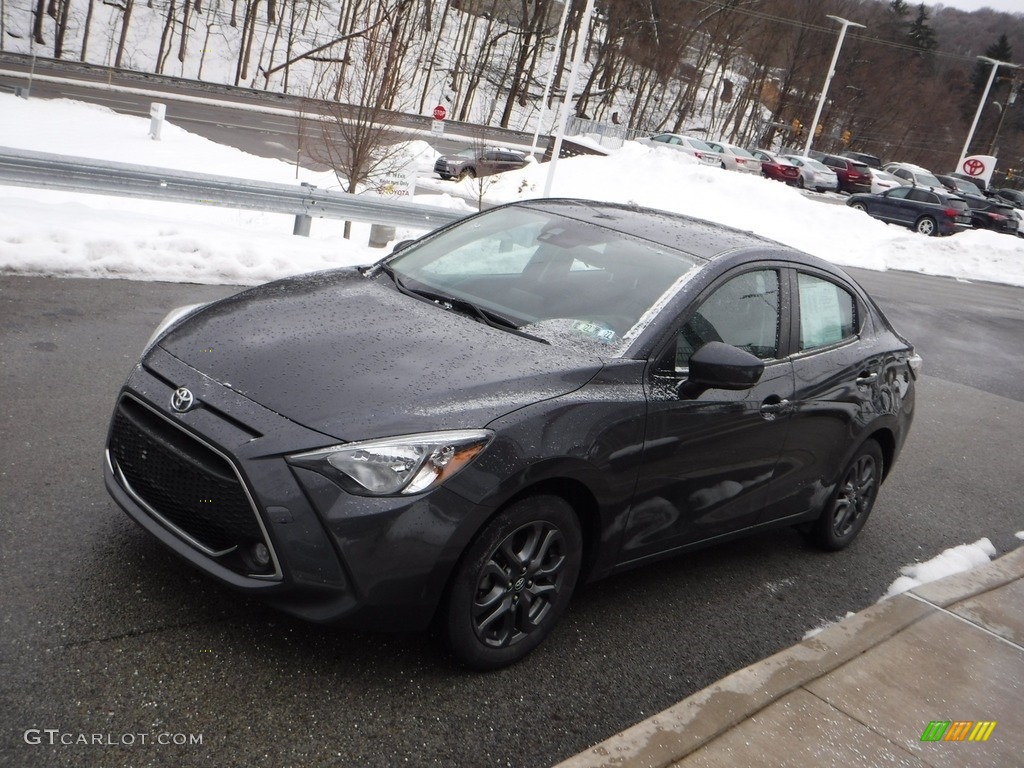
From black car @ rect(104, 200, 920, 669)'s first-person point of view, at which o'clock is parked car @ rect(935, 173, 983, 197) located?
The parked car is roughly at 5 o'clock from the black car.

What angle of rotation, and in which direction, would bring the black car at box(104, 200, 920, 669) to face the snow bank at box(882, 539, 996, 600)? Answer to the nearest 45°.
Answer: approximately 180°

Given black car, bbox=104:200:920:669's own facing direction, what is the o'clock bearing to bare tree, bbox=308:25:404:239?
The bare tree is roughly at 4 o'clock from the black car.

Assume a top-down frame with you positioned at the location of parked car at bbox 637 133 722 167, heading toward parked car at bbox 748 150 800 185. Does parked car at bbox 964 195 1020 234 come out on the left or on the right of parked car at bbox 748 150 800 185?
right

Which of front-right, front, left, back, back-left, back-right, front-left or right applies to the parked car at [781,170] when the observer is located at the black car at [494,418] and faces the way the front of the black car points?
back-right

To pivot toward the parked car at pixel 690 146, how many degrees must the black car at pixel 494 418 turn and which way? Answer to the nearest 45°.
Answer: approximately 135° to its right

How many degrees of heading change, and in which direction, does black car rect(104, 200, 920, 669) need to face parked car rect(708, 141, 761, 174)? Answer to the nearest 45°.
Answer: approximately 135° to its right

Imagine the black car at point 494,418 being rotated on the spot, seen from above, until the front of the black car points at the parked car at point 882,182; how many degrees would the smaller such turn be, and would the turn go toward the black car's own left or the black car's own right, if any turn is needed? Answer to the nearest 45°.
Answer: approximately 135° to the black car's own right

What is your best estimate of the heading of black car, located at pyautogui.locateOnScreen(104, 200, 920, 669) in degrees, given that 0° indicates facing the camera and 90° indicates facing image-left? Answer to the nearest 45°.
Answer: approximately 45°

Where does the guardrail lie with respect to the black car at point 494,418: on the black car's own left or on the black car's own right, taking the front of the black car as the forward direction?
on the black car's own right
